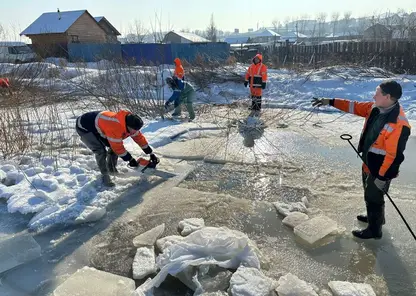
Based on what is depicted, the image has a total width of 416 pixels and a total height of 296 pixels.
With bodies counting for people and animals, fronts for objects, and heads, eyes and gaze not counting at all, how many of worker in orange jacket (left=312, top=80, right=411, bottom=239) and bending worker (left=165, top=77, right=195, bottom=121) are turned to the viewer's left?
2

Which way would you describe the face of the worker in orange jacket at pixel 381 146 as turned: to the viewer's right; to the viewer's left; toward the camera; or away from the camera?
to the viewer's left

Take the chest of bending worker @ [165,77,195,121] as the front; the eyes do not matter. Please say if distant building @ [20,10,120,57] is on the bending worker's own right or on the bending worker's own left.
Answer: on the bending worker's own right

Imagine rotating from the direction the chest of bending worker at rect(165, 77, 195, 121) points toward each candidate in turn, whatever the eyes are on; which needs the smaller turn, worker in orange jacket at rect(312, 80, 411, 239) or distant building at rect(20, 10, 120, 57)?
the distant building

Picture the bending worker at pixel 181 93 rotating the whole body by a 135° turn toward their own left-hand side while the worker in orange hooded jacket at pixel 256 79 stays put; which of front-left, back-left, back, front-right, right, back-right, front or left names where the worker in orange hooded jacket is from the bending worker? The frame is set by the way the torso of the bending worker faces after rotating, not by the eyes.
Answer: front-left

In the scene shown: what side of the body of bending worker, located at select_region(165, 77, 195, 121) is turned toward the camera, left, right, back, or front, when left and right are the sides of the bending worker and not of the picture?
left

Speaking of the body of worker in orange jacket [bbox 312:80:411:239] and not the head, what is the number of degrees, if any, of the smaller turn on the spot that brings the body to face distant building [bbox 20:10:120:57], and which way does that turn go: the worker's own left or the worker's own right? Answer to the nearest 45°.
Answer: approximately 45° to the worker's own right

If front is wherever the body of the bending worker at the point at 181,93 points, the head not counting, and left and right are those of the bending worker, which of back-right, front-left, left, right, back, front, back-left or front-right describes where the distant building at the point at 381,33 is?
back-right

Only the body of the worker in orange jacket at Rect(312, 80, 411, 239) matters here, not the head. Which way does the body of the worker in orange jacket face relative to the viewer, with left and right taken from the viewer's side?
facing to the left of the viewer

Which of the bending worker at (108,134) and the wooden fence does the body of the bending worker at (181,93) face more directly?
the bending worker at (108,134)
